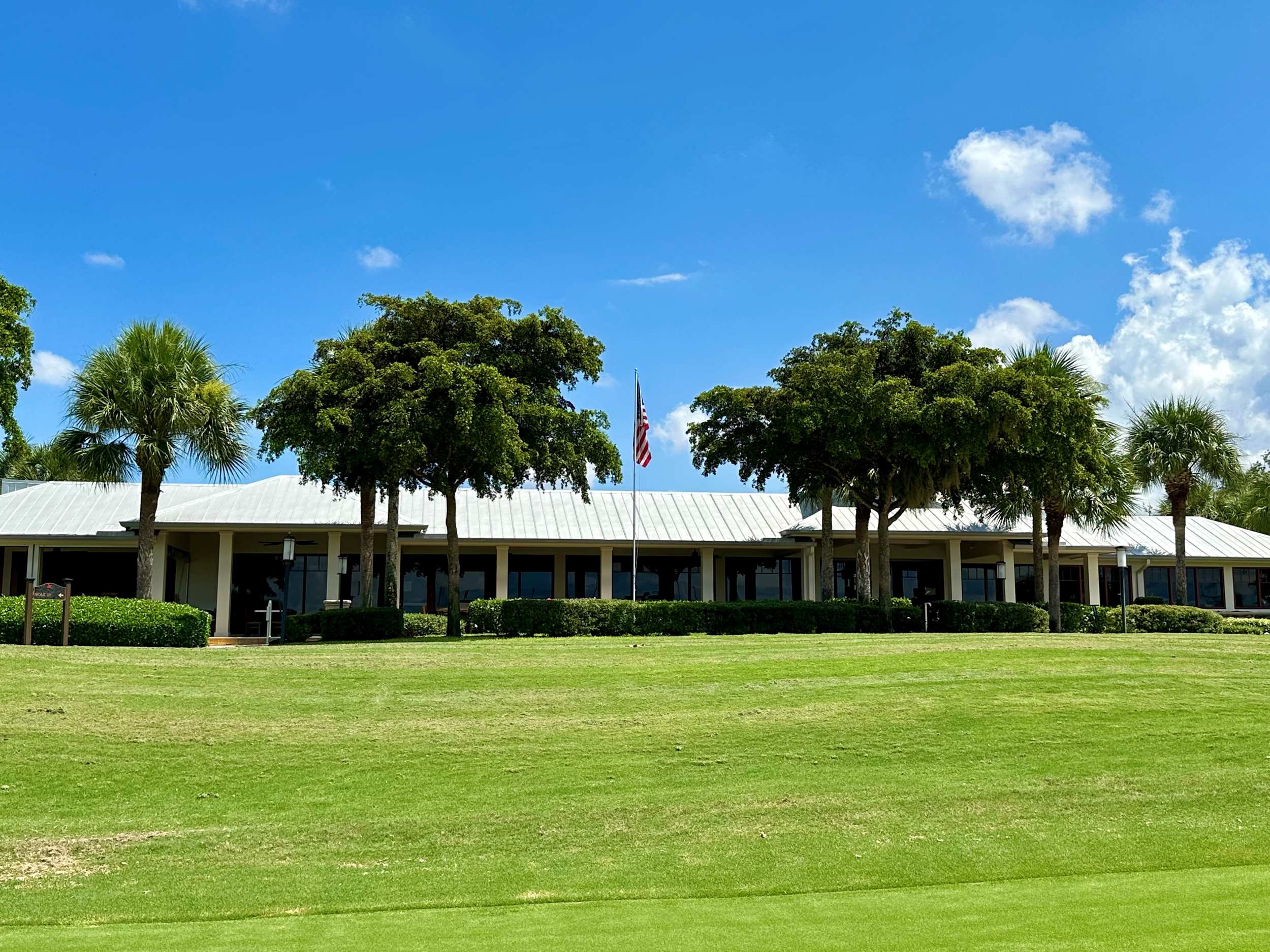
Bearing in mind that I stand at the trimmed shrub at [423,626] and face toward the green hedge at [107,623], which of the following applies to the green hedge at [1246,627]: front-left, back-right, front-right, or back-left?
back-left

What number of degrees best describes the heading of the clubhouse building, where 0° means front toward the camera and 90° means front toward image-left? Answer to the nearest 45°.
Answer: approximately 0°

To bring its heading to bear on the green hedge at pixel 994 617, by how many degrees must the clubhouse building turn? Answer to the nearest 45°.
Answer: approximately 45° to its left

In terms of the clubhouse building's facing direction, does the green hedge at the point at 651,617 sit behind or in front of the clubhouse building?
in front

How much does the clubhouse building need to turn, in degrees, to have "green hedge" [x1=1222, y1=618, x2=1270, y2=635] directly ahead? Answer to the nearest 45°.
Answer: approximately 90° to its left

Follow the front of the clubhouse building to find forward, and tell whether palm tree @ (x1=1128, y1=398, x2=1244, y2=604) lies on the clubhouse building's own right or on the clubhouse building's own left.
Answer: on the clubhouse building's own left

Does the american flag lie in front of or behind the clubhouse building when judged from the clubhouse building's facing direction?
in front

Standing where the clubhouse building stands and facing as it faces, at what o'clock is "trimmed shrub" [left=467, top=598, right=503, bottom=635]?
The trimmed shrub is roughly at 12 o'clock from the clubhouse building.

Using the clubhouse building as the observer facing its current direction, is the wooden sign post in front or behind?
in front

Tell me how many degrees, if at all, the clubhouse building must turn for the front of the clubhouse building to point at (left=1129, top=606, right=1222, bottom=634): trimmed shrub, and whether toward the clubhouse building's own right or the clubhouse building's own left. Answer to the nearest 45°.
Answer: approximately 45° to the clubhouse building's own left
